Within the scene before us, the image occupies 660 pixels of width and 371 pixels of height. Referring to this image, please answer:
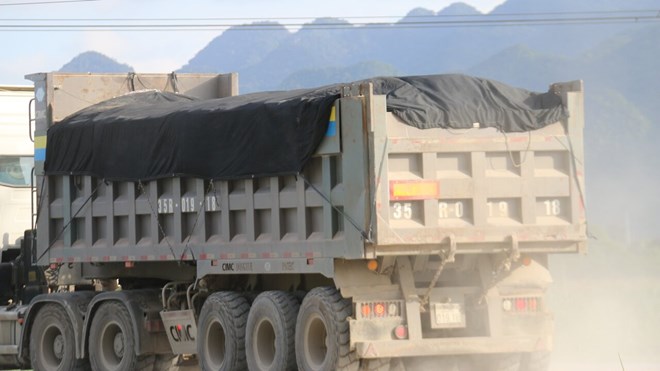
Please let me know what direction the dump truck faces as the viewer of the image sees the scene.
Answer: facing away from the viewer and to the left of the viewer
